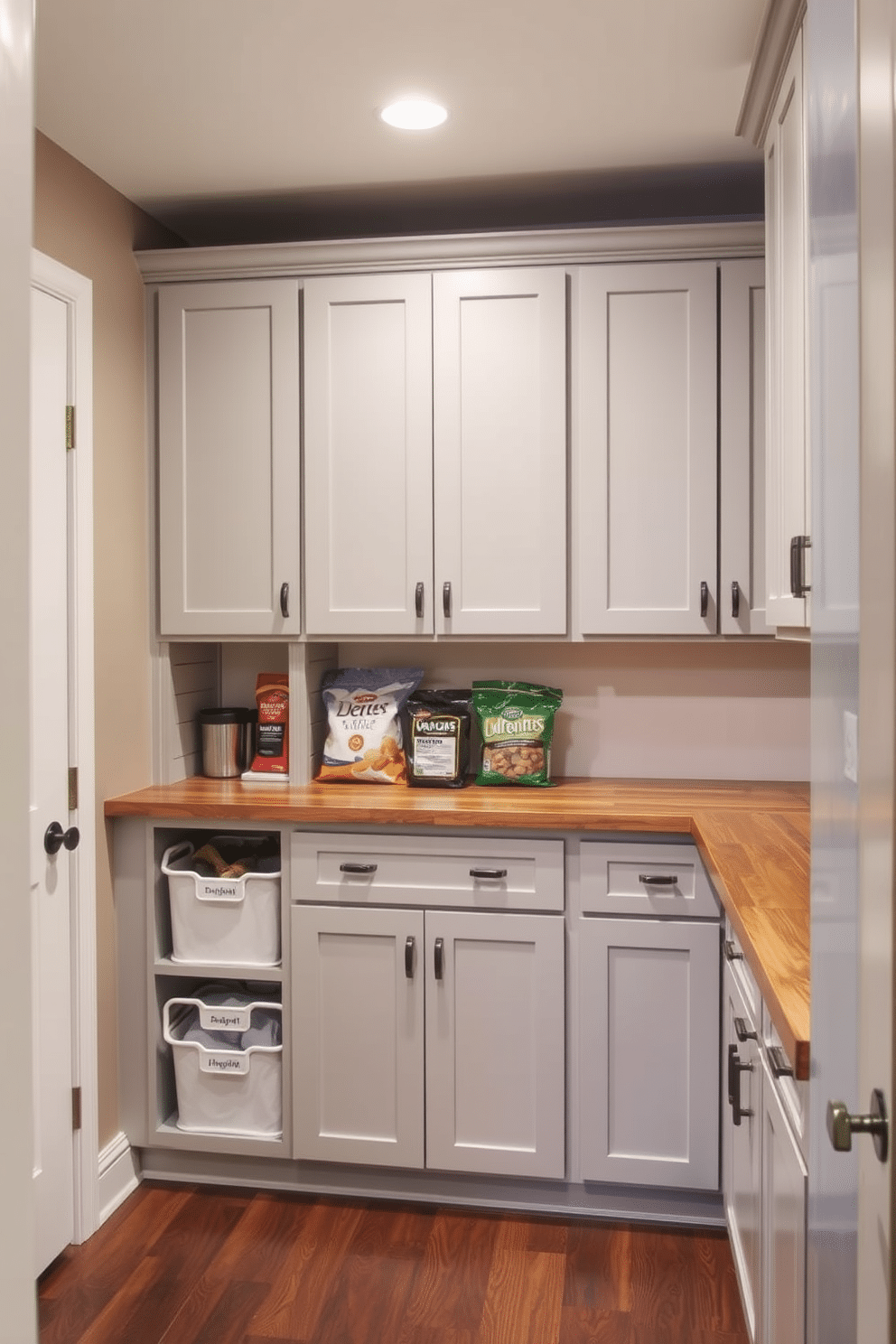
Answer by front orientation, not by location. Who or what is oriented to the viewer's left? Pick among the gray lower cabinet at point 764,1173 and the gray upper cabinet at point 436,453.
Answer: the gray lower cabinet

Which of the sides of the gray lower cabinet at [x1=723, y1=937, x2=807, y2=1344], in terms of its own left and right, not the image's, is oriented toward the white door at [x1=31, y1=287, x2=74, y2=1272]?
front

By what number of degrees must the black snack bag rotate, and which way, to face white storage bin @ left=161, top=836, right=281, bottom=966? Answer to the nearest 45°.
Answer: approximately 90° to its right

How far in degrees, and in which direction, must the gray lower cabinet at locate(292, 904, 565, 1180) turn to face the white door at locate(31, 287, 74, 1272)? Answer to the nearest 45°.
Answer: approximately 90° to its right

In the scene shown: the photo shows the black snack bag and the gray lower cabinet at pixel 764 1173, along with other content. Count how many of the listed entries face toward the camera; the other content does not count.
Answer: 1

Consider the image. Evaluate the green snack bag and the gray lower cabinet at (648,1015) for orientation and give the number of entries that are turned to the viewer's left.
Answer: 0

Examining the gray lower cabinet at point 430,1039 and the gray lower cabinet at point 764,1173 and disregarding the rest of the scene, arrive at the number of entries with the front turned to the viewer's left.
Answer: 1

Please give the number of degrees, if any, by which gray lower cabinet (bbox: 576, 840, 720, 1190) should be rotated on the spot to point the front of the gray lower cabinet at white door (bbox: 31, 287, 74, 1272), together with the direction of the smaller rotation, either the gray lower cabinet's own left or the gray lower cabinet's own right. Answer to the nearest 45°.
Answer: approximately 90° to the gray lower cabinet's own right

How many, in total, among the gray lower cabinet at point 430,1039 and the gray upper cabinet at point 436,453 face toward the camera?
2

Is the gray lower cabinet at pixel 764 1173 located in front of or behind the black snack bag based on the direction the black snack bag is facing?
in front

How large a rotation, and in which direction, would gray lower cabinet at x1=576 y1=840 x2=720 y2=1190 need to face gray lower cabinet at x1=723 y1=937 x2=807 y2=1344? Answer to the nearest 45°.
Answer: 0° — it already faces it

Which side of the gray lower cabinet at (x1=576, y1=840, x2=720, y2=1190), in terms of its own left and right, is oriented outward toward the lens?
front
